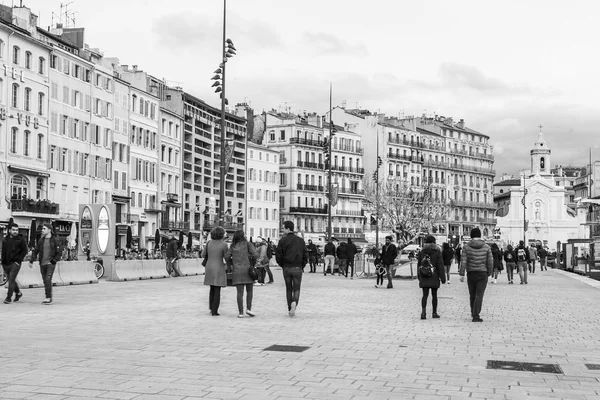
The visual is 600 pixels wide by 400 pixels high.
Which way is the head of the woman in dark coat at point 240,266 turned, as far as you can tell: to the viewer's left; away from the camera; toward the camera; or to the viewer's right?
away from the camera

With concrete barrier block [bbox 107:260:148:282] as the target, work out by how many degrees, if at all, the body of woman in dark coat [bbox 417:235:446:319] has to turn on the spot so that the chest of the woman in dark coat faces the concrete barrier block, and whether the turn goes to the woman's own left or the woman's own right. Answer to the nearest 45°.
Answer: approximately 45° to the woman's own left

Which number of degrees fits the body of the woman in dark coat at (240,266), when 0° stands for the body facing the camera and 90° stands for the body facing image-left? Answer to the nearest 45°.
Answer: approximately 180°

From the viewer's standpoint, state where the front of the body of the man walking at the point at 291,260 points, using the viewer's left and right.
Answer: facing away from the viewer

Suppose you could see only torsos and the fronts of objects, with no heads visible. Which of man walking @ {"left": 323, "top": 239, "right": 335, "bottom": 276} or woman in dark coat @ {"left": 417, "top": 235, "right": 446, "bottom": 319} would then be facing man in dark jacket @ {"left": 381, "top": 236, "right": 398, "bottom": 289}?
the woman in dark coat

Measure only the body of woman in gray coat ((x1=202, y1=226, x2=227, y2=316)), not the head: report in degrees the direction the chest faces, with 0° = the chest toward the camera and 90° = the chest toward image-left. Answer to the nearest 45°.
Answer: approximately 180°

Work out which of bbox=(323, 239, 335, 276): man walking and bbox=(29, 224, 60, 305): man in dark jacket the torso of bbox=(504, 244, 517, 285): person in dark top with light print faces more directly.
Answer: the man walking

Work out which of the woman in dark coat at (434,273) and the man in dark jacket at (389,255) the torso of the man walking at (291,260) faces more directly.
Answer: the man in dark jacket

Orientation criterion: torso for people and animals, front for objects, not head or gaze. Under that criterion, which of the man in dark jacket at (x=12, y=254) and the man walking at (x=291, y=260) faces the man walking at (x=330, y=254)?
the man walking at (x=291, y=260)

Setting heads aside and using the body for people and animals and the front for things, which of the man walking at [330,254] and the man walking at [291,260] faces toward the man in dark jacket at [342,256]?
the man walking at [291,260]

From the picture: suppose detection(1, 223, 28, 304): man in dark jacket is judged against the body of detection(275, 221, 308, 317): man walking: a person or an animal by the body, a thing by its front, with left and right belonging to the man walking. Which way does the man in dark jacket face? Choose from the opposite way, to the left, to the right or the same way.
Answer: the opposite way
